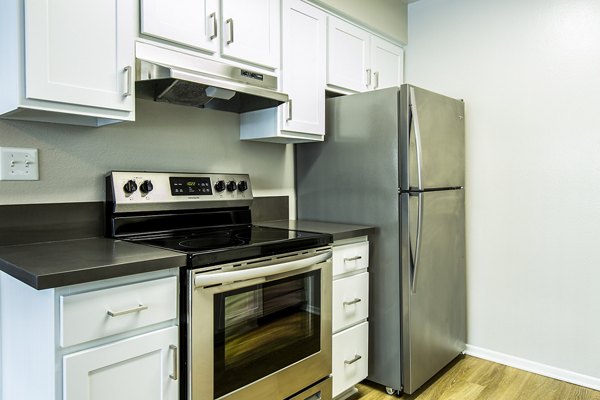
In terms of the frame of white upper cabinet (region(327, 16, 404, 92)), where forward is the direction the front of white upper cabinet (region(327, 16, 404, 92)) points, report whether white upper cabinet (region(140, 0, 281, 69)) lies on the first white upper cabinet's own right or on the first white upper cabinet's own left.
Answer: on the first white upper cabinet's own right

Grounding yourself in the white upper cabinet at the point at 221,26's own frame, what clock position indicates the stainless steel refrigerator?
The stainless steel refrigerator is roughly at 10 o'clock from the white upper cabinet.

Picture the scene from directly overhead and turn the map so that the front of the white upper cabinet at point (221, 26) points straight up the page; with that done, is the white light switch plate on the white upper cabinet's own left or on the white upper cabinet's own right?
on the white upper cabinet's own right

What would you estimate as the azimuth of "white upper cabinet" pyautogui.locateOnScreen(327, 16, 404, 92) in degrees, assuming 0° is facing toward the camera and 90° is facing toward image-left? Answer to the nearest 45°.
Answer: approximately 315°

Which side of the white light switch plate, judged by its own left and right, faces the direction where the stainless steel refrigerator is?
left

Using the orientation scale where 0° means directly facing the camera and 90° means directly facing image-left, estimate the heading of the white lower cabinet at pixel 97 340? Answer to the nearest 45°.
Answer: approximately 315°

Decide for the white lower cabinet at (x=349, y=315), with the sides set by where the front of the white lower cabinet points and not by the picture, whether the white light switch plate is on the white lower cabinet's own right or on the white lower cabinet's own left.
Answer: on the white lower cabinet's own right

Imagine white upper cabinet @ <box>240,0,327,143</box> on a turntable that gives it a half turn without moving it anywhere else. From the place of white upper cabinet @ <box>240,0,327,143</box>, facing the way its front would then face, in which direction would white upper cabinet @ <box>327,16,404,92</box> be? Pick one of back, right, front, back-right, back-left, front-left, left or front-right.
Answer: right
